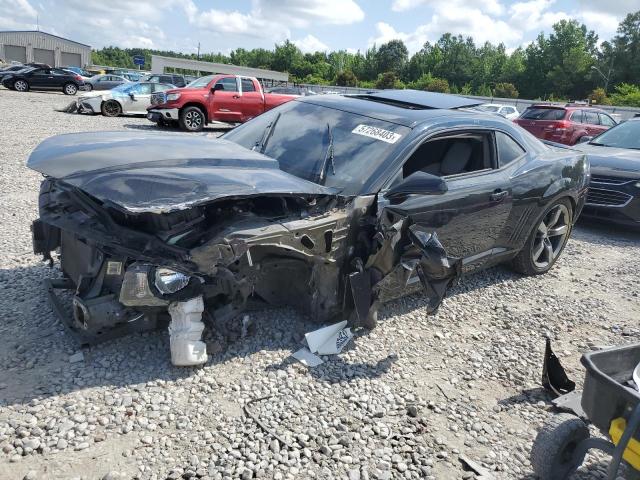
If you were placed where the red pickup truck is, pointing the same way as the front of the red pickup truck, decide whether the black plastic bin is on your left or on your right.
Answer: on your left

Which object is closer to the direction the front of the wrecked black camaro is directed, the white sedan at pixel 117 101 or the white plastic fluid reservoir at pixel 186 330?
the white plastic fluid reservoir

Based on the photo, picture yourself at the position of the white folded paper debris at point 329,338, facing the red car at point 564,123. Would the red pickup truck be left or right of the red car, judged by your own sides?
left

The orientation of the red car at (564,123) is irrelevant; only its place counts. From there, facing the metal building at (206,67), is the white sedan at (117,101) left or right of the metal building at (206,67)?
left

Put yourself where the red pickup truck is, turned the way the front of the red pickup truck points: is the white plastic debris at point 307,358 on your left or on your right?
on your left

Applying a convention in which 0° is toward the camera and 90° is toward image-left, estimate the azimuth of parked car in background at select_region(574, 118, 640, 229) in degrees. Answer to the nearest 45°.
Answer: approximately 45°

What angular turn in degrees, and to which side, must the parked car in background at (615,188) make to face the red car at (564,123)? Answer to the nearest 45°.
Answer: approximately 135° to its right

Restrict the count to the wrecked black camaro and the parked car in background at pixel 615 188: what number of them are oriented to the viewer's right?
0

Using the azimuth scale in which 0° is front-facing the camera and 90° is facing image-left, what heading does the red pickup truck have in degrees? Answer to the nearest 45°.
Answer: approximately 45°
